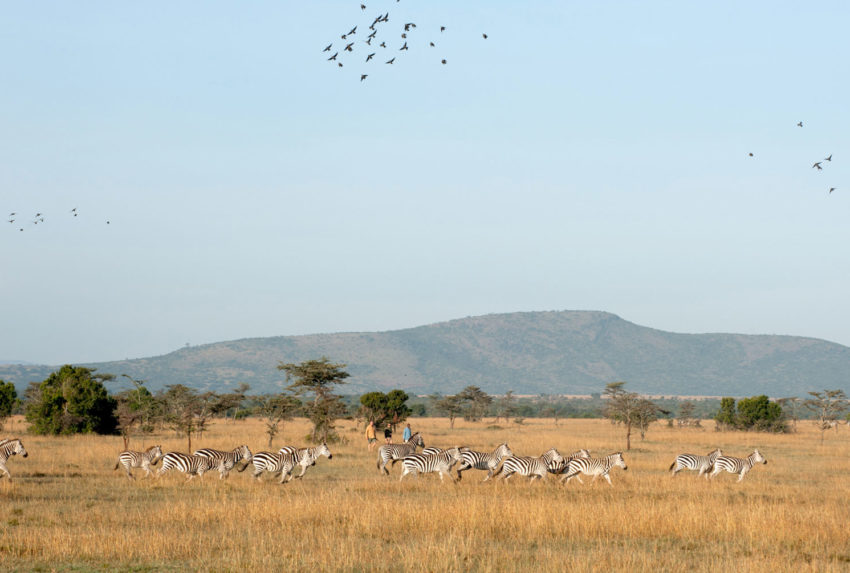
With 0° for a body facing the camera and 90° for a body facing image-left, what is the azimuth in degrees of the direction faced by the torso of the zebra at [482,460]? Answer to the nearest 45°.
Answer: approximately 270°

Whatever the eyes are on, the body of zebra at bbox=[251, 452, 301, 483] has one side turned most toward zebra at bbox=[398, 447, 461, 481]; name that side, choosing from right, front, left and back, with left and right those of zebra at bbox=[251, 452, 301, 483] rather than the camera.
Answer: front

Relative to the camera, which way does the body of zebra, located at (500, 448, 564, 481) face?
to the viewer's right

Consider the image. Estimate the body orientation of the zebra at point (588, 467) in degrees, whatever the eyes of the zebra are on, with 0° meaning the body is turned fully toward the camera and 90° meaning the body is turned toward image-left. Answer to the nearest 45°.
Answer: approximately 270°

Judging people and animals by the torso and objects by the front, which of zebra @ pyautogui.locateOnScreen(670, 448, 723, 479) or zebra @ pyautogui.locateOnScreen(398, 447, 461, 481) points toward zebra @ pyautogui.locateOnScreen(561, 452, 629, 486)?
zebra @ pyautogui.locateOnScreen(398, 447, 461, 481)

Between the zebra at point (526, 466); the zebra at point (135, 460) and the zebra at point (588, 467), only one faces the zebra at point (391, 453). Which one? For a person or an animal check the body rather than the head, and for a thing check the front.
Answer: the zebra at point (135, 460)

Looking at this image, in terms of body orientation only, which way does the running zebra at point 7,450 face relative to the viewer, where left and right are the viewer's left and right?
facing to the right of the viewer

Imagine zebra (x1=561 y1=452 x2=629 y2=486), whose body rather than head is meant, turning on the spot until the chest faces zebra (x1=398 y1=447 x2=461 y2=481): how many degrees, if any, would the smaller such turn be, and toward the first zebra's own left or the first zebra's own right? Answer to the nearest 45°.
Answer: approximately 180°

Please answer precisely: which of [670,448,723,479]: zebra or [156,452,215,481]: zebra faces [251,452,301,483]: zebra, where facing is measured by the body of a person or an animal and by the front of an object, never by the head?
[156,452,215,481]: zebra

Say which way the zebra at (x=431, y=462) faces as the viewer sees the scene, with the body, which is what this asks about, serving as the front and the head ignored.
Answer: to the viewer's right

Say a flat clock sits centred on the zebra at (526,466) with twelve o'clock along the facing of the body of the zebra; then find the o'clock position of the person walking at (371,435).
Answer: The person walking is roughly at 8 o'clock from the zebra.

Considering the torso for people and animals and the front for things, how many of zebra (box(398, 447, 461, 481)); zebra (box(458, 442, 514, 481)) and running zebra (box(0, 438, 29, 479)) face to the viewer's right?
3

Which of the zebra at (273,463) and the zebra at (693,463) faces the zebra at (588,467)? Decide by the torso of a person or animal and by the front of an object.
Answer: the zebra at (273,463)

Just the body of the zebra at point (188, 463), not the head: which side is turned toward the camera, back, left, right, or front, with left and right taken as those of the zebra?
right

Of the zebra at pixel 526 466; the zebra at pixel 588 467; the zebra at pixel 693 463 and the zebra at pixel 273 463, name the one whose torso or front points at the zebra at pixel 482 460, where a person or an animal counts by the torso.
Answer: the zebra at pixel 273 463

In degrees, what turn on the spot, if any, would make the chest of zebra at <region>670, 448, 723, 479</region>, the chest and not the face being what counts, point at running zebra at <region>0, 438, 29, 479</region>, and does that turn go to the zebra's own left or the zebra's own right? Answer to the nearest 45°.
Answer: approximately 135° to the zebra's own right

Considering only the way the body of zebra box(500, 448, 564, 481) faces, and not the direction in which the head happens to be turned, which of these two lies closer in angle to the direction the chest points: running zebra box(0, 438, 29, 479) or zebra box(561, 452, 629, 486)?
the zebra

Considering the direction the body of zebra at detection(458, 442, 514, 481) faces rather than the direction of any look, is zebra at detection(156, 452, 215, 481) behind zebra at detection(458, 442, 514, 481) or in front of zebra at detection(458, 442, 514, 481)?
behind

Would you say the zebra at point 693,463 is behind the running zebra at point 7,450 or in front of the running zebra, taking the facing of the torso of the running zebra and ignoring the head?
in front
